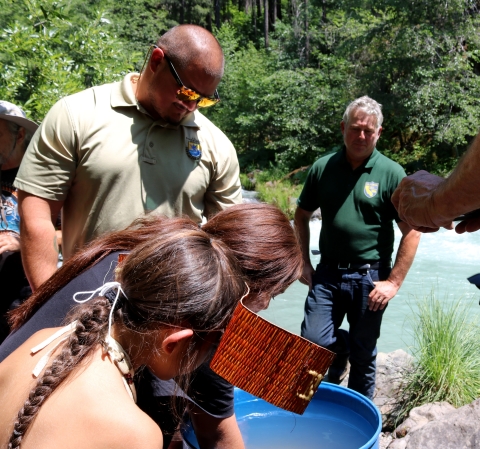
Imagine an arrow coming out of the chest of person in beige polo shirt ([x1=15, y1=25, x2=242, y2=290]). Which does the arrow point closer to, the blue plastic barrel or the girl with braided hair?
the blue plastic barrel

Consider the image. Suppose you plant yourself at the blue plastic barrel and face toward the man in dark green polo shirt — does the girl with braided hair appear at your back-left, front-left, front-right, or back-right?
back-left

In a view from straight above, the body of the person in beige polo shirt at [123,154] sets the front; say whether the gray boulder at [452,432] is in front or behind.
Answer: in front

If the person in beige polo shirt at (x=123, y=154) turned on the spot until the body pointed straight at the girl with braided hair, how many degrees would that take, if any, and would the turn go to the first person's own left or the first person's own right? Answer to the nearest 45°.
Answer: approximately 45° to the first person's own right

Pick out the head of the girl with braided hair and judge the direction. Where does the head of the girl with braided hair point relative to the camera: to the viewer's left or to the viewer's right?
to the viewer's right

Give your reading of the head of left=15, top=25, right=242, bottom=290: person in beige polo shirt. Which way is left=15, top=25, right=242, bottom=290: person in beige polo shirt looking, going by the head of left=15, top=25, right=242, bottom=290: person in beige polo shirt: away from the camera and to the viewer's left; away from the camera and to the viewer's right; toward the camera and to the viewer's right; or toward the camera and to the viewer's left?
toward the camera and to the viewer's right

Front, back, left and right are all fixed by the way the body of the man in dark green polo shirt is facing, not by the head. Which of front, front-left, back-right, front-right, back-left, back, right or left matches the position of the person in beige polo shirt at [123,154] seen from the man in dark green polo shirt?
front-right

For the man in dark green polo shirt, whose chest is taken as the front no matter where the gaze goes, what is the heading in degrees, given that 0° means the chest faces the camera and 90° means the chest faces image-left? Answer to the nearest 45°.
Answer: approximately 0°

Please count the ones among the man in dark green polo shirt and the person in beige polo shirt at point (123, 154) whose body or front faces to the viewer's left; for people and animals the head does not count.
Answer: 0

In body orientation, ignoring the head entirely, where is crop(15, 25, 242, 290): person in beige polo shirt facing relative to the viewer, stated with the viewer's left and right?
facing the viewer and to the right of the viewer

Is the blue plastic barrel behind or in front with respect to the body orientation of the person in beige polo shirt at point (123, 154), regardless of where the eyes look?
in front

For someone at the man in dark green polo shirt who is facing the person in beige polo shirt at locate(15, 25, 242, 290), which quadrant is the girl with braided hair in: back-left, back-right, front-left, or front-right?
front-left

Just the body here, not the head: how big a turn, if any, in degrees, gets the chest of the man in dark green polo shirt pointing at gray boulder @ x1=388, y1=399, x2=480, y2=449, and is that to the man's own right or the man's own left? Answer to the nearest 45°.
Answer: approximately 45° to the man's own left
